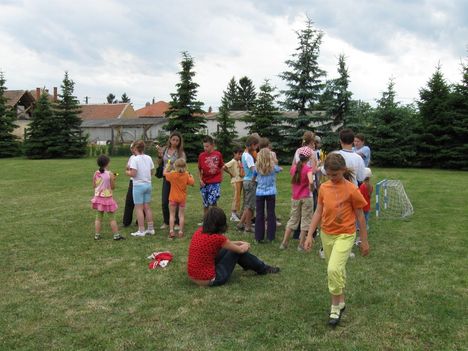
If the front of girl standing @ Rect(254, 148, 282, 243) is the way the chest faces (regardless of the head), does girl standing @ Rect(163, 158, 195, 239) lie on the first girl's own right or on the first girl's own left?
on the first girl's own left

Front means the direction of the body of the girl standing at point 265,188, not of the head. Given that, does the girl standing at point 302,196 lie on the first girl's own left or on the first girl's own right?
on the first girl's own right

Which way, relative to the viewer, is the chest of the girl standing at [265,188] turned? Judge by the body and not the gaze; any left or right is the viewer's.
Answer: facing away from the viewer

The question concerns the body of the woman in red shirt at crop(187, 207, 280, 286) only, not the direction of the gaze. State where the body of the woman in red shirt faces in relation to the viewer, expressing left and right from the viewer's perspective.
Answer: facing away from the viewer and to the right of the viewer

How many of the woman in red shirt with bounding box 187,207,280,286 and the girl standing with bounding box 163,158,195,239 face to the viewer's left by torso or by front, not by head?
0

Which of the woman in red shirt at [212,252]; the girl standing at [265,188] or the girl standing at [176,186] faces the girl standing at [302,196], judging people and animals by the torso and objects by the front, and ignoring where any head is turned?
the woman in red shirt

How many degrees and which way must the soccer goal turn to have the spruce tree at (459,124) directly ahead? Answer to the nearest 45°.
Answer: approximately 90° to its right

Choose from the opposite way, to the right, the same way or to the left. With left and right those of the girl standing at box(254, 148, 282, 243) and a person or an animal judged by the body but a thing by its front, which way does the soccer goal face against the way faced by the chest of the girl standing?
to the left

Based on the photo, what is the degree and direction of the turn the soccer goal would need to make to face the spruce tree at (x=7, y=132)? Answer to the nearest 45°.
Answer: approximately 45° to its right

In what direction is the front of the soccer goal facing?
to the viewer's left

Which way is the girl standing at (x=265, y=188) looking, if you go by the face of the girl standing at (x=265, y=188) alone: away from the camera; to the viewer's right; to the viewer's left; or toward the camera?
away from the camera
